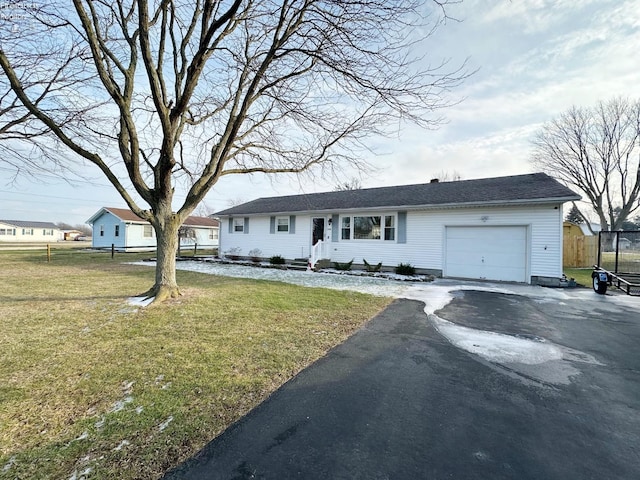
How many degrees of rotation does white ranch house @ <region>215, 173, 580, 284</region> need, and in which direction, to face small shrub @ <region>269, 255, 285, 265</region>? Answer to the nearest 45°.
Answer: approximately 45° to its right

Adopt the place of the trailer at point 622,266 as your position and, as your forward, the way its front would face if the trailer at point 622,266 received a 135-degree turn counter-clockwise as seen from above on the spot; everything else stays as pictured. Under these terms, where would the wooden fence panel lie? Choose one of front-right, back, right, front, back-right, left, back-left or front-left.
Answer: front

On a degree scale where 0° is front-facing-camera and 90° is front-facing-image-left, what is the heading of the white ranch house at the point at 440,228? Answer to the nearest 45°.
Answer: approximately 45°

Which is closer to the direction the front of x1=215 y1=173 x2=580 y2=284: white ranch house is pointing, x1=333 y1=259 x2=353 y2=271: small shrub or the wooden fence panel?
the small shrub

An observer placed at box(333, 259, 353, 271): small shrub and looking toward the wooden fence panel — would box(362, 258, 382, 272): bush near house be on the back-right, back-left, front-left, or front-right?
front-right

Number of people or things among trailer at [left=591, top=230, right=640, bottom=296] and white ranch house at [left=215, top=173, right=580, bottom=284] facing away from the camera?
0

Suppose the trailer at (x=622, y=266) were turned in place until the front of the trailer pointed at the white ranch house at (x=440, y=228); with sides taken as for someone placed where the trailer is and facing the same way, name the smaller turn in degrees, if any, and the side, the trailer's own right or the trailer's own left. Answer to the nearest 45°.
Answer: approximately 135° to the trailer's own right

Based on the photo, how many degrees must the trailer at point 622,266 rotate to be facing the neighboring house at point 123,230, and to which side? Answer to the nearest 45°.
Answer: approximately 135° to its right
